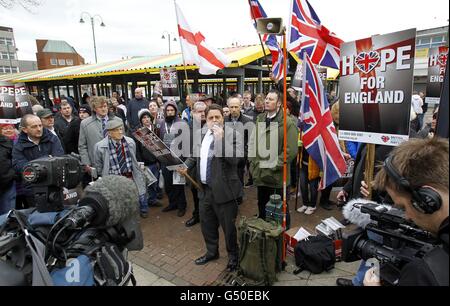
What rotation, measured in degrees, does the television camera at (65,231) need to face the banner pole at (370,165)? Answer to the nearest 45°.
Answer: approximately 45° to its right

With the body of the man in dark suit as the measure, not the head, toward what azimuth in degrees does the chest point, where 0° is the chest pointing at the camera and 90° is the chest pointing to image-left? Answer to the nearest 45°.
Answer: approximately 45°

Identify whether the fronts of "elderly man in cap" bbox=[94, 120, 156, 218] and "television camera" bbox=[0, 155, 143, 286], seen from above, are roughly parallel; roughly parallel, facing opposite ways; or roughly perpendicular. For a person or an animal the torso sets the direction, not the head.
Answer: roughly perpendicular

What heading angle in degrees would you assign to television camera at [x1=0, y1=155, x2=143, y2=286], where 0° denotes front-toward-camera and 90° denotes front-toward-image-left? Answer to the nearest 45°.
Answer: approximately 225°
